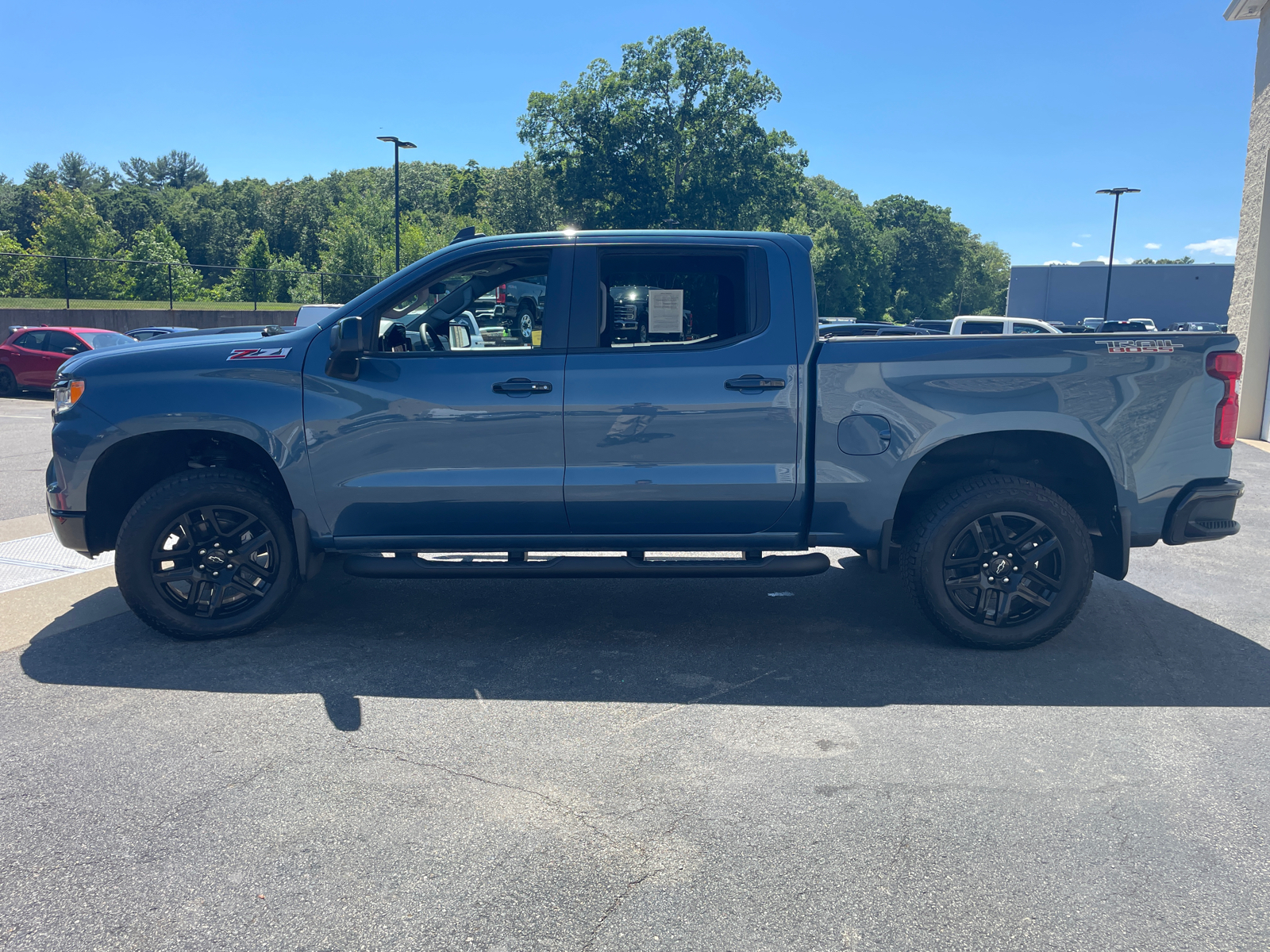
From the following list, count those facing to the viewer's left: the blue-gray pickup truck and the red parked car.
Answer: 1

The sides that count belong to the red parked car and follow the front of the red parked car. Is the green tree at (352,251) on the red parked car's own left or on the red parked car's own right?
on the red parked car's own left

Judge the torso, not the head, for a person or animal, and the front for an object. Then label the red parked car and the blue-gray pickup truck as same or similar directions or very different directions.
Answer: very different directions

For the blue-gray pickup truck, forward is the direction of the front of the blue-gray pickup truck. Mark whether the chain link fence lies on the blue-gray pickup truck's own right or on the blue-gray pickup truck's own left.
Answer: on the blue-gray pickup truck's own right

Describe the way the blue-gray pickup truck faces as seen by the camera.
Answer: facing to the left of the viewer

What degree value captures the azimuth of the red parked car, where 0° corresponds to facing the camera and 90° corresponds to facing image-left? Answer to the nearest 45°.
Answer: approximately 315°

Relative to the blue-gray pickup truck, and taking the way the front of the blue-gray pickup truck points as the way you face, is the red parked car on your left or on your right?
on your right

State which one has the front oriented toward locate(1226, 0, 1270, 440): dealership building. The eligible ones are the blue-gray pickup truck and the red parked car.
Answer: the red parked car

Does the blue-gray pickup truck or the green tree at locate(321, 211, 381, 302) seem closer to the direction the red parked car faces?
the blue-gray pickup truck

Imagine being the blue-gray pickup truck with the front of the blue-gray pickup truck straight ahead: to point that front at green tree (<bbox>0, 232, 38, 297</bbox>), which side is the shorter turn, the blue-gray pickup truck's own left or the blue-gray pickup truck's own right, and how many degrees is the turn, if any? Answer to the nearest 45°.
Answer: approximately 45° to the blue-gray pickup truck's own right

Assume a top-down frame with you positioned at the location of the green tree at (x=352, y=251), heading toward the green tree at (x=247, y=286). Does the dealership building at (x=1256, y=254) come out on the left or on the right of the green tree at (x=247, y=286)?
left

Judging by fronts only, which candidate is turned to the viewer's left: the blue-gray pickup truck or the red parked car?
the blue-gray pickup truck

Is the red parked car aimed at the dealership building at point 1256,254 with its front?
yes
